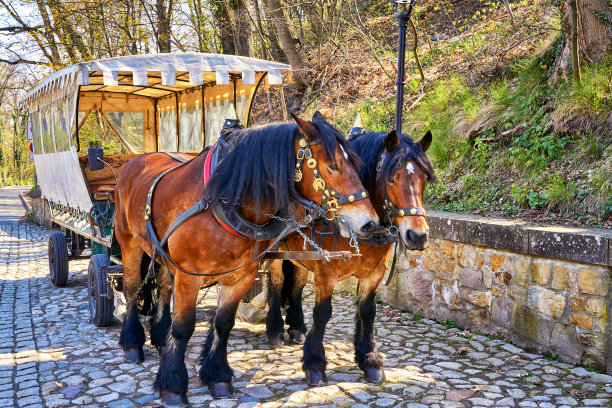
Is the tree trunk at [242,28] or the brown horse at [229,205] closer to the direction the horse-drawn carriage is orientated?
the brown horse

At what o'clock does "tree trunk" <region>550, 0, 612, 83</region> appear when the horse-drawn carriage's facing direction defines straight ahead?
The tree trunk is roughly at 11 o'clock from the horse-drawn carriage.

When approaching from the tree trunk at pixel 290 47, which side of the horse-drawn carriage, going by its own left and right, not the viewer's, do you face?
left

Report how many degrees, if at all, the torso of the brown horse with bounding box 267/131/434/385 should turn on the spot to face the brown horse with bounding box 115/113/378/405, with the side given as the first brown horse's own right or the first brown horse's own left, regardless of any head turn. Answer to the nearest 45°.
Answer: approximately 90° to the first brown horse's own right

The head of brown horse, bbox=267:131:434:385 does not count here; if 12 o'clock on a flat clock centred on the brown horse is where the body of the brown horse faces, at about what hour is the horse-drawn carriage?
The horse-drawn carriage is roughly at 6 o'clock from the brown horse.

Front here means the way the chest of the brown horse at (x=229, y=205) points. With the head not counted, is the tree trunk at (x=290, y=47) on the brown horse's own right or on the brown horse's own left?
on the brown horse's own left

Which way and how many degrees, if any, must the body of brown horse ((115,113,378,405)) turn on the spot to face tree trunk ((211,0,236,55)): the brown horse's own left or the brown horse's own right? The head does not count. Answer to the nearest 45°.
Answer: approximately 135° to the brown horse's own left

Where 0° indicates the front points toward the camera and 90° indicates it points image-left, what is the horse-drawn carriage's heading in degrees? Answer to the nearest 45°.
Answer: approximately 315°

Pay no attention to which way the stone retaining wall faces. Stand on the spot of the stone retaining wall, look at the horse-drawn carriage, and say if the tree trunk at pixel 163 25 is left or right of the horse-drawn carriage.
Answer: right

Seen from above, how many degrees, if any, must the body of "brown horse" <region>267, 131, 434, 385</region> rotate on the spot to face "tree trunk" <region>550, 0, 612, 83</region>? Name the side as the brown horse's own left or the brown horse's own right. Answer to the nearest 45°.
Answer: approximately 90° to the brown horse's own left
